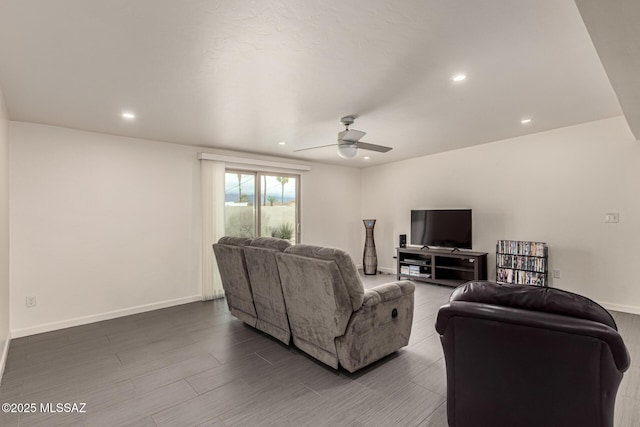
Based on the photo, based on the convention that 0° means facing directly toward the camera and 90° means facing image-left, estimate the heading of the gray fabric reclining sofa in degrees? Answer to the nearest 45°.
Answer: approximately 225°

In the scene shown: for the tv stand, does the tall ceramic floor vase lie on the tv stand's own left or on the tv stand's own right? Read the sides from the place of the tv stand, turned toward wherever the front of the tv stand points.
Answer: on the tv stand's own right

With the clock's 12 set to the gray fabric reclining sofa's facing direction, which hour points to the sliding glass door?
The sliding glass door is roughly at 10 o'clock from the gray fabric reclining sofa.

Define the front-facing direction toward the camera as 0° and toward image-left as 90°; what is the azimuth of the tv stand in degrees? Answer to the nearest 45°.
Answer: approximately 45°

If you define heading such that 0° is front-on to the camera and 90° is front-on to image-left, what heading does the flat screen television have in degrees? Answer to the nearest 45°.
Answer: approximately 45°

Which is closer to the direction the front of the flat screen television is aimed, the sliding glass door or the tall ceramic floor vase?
the sliding glass door
